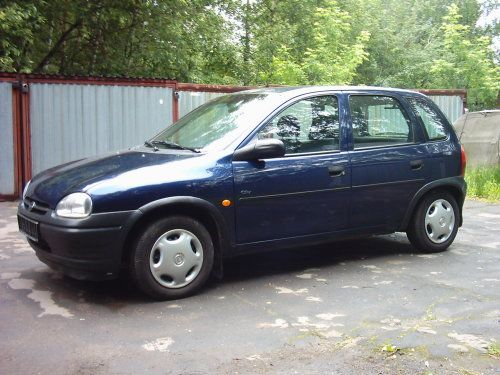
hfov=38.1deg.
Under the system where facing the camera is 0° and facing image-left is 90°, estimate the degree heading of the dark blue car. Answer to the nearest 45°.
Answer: approximately 45°

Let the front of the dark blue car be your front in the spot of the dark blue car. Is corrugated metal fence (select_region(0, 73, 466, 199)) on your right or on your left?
on your right

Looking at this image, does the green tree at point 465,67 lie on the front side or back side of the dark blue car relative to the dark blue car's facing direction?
on the back side

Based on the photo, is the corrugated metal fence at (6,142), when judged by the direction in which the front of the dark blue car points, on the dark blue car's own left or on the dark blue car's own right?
on the dark blue car's own right
